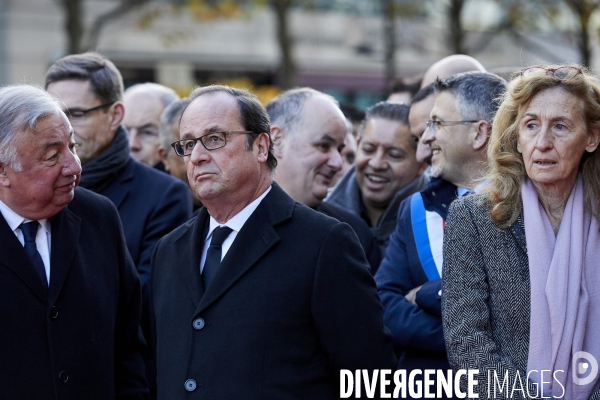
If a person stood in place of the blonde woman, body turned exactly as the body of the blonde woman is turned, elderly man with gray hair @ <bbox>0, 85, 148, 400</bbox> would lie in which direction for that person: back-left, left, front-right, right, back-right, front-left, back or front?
right

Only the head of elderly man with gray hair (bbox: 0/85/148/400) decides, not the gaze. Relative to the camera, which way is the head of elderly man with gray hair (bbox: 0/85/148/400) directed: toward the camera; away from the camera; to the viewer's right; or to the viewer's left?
to the viewer's right

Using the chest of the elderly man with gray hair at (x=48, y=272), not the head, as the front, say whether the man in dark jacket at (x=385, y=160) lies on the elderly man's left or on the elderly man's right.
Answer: on the elderly man's left

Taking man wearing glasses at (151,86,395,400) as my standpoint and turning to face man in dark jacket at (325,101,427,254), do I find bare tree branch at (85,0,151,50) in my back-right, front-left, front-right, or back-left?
front-left

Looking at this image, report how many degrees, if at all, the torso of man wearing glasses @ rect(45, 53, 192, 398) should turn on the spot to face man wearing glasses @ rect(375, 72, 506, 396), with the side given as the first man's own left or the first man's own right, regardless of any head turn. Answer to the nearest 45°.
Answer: approximately 90° to the first man's own left

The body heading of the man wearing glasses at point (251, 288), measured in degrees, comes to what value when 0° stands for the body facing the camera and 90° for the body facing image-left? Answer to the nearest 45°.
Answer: approximately 45°

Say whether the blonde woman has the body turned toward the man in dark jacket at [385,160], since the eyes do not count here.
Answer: no

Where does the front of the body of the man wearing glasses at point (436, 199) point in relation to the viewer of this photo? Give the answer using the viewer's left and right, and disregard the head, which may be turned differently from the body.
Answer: facing the viewer and to the left of the viewer

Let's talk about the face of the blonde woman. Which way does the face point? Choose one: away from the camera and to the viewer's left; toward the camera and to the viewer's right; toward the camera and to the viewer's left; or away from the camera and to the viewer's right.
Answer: toward the camera and to the viewer's left

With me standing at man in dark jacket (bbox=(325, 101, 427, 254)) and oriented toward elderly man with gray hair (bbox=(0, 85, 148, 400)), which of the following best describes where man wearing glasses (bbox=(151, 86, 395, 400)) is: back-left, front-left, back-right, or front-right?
front-left

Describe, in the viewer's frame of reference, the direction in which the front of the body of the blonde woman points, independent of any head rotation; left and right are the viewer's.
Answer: facing the viewer

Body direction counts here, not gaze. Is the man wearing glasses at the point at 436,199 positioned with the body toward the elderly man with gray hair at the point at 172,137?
no

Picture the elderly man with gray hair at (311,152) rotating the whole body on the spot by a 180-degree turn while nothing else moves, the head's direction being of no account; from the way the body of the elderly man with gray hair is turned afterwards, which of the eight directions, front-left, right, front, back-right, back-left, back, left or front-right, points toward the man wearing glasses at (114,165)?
front-left

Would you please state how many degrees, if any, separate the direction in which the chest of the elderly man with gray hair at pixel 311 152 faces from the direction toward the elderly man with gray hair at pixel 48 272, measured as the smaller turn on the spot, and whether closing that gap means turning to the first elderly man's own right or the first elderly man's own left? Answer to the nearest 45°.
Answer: approximately 90° to the first elderly man's own right

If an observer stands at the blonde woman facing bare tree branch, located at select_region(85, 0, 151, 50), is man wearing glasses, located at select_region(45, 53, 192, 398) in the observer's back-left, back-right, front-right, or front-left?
front-left

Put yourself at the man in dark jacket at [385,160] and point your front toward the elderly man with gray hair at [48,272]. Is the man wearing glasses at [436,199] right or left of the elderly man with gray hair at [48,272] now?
left

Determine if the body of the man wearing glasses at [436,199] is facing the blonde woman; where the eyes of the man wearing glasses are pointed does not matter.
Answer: no
